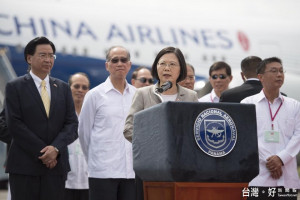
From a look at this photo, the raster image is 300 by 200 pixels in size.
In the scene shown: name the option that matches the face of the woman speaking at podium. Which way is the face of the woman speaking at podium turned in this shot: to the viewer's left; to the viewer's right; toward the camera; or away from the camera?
toward the camera

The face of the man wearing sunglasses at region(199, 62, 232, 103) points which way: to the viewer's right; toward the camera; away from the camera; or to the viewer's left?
toward the camera

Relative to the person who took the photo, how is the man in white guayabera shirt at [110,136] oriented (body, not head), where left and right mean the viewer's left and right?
facing the viewer and to the right of the viewer

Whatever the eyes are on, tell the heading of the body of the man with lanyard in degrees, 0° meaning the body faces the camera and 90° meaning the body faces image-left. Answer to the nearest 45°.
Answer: approximately 0°

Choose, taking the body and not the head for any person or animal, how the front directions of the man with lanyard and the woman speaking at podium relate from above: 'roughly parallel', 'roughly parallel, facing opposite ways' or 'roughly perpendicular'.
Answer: roughly parallel

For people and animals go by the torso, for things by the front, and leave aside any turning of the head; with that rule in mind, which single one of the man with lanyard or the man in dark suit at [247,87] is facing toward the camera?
the man with lanyard

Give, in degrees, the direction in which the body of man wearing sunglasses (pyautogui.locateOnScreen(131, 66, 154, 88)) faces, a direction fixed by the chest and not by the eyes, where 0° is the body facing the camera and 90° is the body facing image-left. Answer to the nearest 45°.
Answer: approximately 315°

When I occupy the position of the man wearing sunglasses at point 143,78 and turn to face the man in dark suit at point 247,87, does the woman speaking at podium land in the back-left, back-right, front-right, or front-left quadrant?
front-right

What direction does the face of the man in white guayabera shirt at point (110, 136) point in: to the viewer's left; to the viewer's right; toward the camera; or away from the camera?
toward the camera
